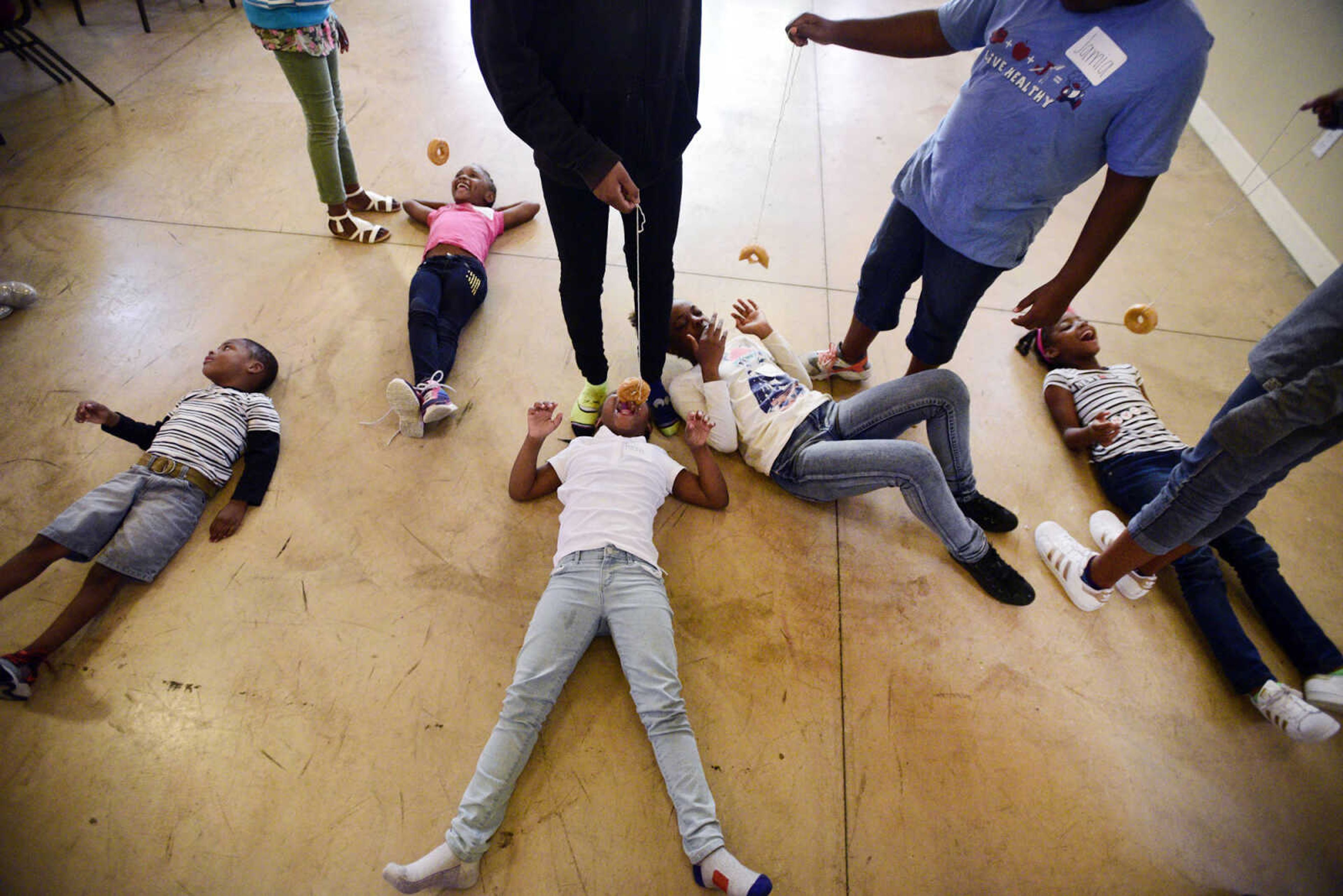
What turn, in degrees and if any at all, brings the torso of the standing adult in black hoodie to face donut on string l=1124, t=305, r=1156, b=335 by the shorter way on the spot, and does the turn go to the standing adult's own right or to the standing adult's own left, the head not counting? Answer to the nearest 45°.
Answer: approximately 90° to the standing adult's own left

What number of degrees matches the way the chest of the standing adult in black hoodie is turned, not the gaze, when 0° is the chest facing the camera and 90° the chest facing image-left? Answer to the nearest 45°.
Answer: approximately 0°

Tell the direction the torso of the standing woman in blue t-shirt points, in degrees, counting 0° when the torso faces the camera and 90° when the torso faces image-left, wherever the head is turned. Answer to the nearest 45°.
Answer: approximately 45°

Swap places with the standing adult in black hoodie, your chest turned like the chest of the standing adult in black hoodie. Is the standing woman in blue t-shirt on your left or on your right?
on your left

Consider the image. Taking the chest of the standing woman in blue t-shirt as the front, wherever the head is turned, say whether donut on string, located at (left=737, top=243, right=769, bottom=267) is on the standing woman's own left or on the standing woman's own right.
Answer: on the standing woman's own right
